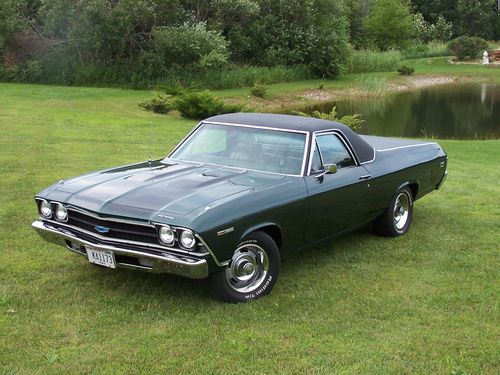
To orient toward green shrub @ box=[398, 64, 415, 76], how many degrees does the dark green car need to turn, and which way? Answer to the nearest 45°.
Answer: approximately 135° to its right

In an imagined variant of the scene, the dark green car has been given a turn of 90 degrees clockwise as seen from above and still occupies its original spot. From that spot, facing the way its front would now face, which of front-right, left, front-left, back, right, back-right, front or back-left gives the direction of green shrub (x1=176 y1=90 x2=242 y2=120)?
front-right

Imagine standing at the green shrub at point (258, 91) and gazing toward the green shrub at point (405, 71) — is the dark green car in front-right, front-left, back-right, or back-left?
back-right

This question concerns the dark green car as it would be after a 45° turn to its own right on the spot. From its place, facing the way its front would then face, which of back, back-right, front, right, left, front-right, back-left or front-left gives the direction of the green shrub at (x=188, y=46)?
right

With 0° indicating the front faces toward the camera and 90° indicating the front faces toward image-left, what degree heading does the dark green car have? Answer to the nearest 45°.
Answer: approximately 45°

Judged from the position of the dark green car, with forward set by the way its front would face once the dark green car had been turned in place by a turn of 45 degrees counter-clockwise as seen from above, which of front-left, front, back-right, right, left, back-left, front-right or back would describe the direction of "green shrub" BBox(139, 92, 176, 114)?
back

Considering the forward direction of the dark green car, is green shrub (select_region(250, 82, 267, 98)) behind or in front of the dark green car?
behind
